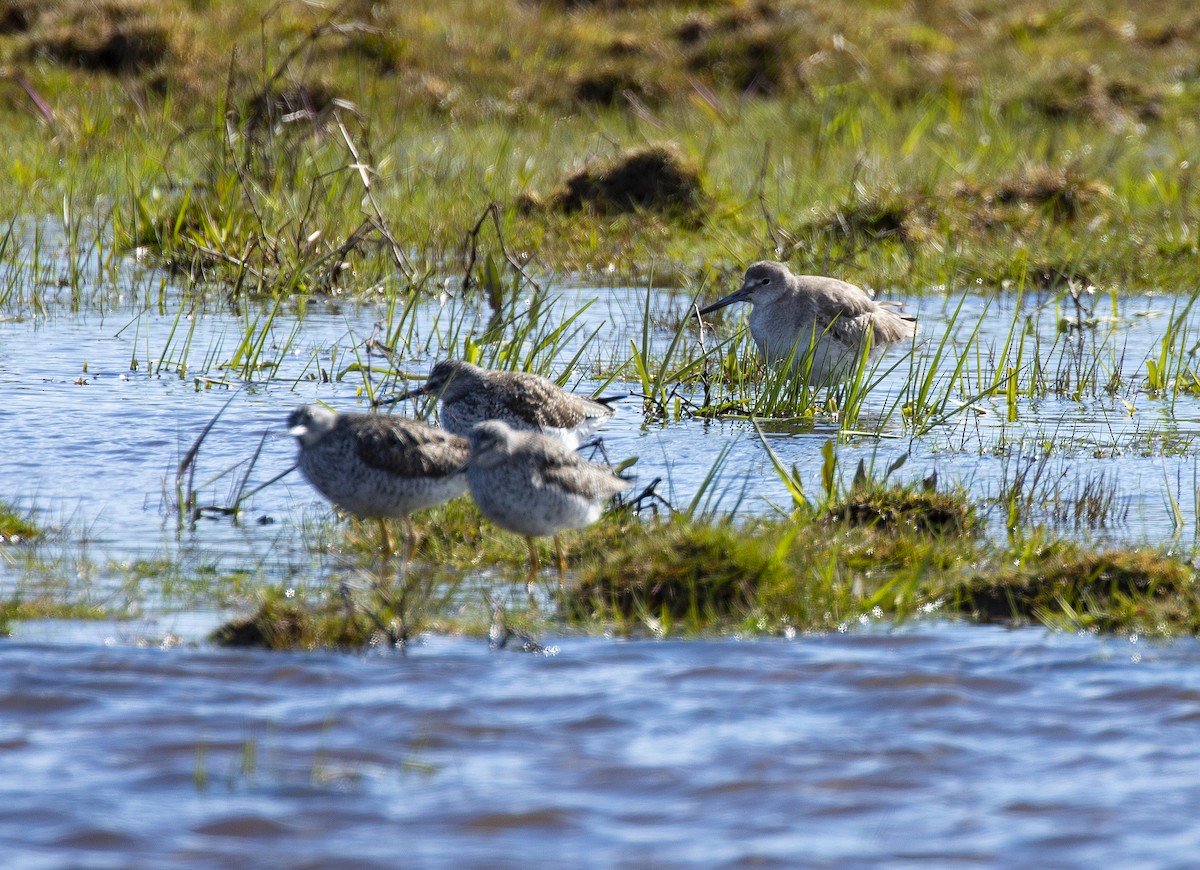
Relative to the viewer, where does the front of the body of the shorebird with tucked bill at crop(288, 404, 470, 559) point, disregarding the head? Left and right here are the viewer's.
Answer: facing to the left of the viewer

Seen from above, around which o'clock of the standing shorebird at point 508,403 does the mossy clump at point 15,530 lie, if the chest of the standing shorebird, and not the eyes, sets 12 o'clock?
The mossy clump is roughly at 11 o'clock from the standing shorebird.

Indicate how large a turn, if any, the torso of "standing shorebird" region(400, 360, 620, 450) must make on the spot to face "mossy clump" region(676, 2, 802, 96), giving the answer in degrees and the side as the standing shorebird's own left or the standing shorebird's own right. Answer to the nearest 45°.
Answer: approximately 90° to the standing shorebird's own right

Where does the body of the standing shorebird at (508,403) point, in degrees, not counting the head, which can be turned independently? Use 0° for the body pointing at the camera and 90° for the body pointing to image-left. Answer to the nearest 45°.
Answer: approximately 90°

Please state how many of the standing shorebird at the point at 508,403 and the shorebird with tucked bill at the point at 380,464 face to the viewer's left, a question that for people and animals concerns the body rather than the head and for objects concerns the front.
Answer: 2

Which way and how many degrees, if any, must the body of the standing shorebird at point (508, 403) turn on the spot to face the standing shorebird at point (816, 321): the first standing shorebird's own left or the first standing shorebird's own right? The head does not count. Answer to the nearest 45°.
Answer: approximately 135° to the first standing shorebird's own right

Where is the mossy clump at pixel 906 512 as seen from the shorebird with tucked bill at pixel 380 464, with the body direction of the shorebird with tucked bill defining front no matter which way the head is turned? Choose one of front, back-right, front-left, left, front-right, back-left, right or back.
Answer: back

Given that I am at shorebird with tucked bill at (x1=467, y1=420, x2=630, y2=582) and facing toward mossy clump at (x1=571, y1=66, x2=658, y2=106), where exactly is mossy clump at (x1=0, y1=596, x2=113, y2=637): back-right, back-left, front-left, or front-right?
back-left

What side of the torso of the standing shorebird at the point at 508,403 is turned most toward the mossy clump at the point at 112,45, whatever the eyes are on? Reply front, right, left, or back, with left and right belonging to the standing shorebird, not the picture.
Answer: right

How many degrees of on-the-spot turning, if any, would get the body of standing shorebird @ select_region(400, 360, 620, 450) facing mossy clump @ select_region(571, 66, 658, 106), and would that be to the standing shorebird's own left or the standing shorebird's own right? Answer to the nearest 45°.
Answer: approximately 90° to the standing shorebird's own right

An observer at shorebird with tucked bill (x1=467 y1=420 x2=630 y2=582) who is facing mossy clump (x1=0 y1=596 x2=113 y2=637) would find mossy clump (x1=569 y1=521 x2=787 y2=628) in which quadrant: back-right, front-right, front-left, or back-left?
back-left
